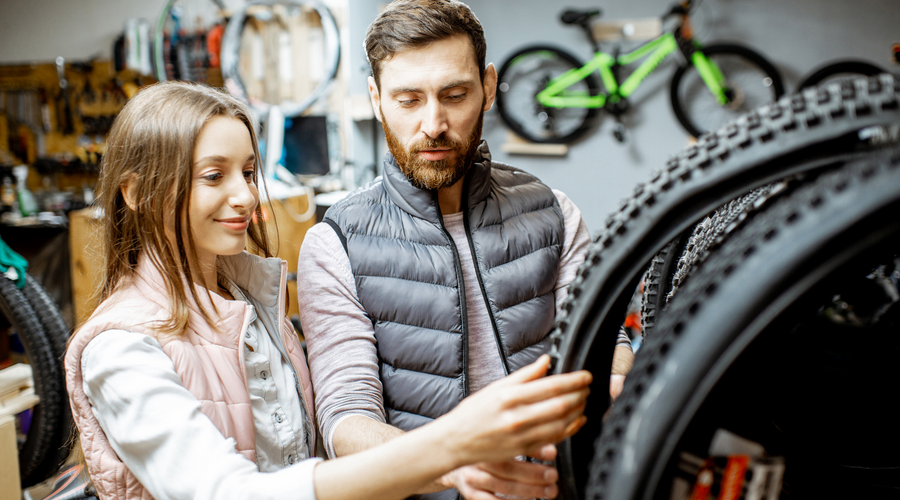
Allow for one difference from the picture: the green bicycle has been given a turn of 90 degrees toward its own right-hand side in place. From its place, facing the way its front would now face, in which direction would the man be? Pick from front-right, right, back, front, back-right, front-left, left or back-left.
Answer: front

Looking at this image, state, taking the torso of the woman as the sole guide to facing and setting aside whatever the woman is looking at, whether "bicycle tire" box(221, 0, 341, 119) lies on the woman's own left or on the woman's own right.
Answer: on the woman's own left

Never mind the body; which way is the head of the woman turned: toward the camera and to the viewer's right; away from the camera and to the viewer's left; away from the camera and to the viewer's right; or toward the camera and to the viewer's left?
toward the camera and to the viewer's right

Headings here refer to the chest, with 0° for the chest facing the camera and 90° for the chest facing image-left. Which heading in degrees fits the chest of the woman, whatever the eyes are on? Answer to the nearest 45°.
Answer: approximately 315°

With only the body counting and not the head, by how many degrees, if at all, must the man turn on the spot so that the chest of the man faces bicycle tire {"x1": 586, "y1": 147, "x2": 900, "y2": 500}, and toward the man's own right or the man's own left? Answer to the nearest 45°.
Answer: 0° — they already face it

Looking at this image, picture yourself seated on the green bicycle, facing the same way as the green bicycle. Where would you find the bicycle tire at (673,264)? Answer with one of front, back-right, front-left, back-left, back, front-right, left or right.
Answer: right

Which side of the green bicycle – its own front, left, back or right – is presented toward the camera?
right

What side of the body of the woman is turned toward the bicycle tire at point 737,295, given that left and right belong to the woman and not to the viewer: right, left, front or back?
front

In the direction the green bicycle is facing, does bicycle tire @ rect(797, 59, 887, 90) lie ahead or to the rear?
ahead

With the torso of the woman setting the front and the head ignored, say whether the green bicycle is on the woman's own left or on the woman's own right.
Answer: on the woman's own left

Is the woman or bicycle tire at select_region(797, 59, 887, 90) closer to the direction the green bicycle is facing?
the bicycle tire

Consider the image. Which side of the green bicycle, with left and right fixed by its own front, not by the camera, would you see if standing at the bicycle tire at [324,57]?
back

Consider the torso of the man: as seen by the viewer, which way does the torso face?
toward the camera
